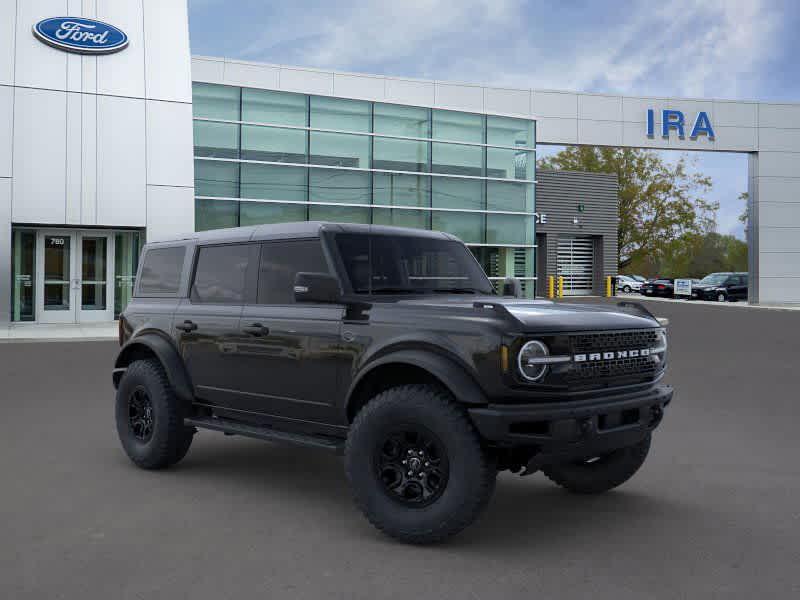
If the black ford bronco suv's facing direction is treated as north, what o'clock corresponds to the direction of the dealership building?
The dealership building is roughly at 7 o'clock from the black ford bronco suv.

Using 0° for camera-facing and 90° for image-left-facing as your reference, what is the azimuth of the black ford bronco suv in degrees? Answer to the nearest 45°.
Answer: approximately 315°

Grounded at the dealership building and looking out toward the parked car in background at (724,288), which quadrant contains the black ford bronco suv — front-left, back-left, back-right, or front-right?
back-right

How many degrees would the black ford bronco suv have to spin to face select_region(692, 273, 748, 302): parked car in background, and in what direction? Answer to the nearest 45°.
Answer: approximately 90° to its left
